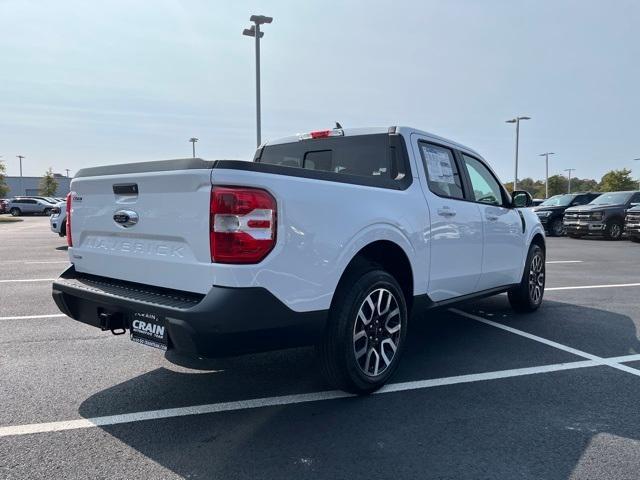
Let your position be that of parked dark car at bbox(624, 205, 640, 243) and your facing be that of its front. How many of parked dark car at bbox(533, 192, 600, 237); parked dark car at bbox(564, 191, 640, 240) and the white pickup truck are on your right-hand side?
2

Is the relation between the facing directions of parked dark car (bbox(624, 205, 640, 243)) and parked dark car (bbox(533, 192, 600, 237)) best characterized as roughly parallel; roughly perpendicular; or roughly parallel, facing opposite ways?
roughly parallel

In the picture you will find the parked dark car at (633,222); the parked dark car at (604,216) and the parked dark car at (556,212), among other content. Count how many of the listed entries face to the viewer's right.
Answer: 0

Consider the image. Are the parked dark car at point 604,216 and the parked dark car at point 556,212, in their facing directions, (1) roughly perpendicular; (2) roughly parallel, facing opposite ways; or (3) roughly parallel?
roughly parallel

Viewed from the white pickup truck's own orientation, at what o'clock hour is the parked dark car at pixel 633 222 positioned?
The parked dark car is roughly at 12 o'clock from the white pickup truck.

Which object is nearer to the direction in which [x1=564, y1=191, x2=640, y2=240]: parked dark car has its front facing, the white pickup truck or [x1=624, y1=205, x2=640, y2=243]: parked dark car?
the white pickup truck

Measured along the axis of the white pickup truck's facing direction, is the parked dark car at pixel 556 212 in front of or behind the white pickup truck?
in front

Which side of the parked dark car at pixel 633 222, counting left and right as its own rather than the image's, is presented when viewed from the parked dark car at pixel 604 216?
right

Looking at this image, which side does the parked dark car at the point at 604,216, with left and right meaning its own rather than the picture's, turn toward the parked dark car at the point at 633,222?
left

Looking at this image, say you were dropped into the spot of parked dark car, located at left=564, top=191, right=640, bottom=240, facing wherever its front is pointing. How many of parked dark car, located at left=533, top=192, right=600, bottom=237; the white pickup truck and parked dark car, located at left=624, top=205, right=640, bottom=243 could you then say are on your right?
1

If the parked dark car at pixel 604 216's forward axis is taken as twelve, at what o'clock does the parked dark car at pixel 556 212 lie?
the parked dark car at pixel 556 212 is roughly at 3 o'clock from the parked dark car at pixel 604 216.

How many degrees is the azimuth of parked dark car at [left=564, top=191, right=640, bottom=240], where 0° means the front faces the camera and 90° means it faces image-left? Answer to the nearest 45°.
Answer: approximately 45°

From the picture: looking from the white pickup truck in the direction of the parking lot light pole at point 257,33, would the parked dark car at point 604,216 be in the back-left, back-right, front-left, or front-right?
front-right

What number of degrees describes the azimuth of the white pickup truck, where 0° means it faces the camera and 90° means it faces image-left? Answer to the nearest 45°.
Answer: approximately 225°

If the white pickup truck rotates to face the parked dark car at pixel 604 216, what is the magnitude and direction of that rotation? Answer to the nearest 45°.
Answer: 0° — it already faces it

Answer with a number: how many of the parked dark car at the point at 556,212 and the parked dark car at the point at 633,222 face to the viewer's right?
0

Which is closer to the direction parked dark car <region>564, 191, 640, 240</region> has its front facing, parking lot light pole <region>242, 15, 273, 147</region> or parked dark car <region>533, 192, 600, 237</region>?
the parking lot light pole

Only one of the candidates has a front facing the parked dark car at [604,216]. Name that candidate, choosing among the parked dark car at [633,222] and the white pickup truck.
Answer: the white pickup truck

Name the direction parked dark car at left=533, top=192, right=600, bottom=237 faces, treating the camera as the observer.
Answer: facing the viewer and to the left of the viewer

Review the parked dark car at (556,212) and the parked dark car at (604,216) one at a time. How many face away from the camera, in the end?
0
